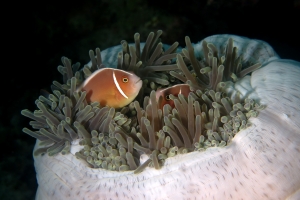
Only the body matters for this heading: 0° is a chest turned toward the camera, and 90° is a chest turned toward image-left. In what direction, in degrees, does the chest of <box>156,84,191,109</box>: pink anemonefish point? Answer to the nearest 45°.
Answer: approximately 45°

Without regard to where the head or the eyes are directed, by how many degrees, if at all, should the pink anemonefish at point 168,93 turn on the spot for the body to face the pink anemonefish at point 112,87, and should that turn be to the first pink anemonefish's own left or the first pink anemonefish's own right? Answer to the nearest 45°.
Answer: approximately 45° to the first pink anemonefish's own right
